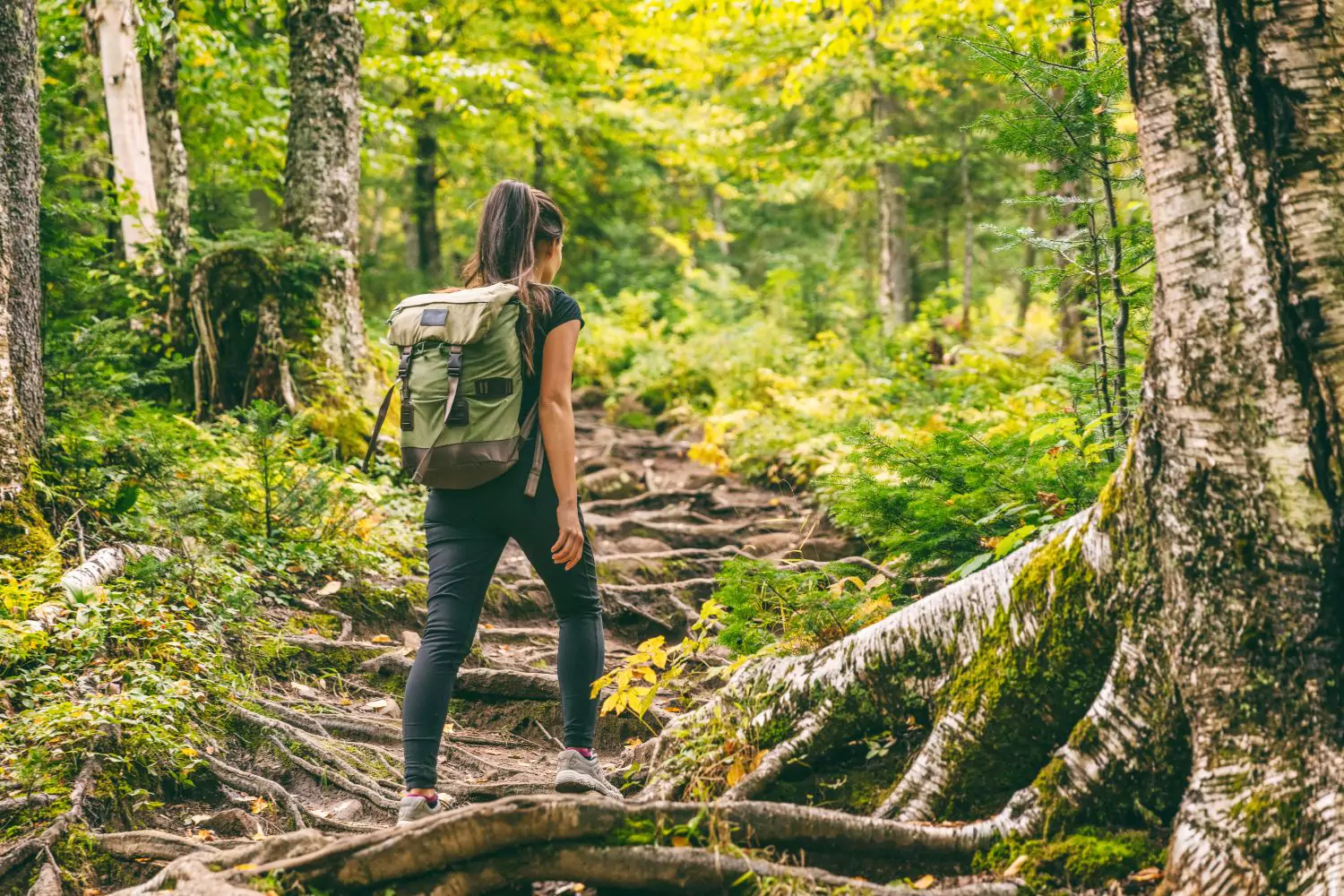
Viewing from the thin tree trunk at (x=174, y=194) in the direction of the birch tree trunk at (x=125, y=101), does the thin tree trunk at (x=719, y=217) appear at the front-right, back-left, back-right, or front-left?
front-right

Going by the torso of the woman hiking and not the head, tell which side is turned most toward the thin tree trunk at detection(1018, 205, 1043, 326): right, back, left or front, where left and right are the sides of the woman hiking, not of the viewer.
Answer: front

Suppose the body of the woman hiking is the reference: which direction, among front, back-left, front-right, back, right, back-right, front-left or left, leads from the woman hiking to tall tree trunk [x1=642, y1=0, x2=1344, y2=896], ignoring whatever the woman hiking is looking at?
right

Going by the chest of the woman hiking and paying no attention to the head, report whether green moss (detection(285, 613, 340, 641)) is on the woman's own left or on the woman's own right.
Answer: on the woman's own left

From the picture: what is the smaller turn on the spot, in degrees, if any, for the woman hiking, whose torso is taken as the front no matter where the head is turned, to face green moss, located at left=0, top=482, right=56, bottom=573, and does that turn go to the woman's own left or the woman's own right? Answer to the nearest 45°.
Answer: approximately 90° to the woman's own left

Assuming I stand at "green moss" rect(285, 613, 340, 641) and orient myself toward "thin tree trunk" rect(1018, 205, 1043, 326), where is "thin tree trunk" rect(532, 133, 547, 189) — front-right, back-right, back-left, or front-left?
front-left

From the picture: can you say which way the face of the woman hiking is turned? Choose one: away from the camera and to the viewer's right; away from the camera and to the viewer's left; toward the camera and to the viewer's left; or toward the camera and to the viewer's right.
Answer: away from the camera and to the viewer's right

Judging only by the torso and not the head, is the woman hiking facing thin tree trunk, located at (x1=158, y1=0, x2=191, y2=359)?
no

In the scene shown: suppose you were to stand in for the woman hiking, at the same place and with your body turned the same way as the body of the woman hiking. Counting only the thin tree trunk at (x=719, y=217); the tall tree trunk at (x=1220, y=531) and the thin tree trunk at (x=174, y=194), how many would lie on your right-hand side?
1

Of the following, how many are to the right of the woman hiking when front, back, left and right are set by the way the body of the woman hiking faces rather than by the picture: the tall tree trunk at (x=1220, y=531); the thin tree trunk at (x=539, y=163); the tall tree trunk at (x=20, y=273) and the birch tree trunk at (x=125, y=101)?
1

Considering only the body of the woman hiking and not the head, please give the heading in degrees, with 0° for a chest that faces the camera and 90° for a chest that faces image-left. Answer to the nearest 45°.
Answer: approximately 225°

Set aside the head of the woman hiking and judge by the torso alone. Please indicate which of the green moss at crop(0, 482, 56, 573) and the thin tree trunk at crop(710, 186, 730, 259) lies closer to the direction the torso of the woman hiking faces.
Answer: the thin tree trunk

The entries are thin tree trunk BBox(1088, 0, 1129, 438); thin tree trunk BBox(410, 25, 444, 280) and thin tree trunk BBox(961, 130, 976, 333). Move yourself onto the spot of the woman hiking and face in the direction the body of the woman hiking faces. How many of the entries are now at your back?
0

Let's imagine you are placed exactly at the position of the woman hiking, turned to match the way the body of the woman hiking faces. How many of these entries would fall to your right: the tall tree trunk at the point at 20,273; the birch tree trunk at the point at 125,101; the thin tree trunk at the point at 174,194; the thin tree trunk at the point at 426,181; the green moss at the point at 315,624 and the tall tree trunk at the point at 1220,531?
1

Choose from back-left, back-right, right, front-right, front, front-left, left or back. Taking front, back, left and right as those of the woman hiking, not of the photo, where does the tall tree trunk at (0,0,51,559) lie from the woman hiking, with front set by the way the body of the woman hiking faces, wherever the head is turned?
left

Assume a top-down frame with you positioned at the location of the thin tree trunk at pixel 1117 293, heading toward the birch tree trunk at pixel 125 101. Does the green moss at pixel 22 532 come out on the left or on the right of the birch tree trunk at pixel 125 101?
left

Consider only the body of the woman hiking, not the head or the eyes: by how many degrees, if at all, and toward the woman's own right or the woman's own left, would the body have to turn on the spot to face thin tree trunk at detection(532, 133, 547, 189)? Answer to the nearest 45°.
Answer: approximately 45° to the woman's own left

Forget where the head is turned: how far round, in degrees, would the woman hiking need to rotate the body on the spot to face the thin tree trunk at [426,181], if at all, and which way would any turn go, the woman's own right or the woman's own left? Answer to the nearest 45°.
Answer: approximately 45° to the woman's own left
